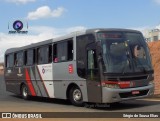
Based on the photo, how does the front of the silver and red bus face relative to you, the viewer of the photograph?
facing the viewer and to the right of the viewer
